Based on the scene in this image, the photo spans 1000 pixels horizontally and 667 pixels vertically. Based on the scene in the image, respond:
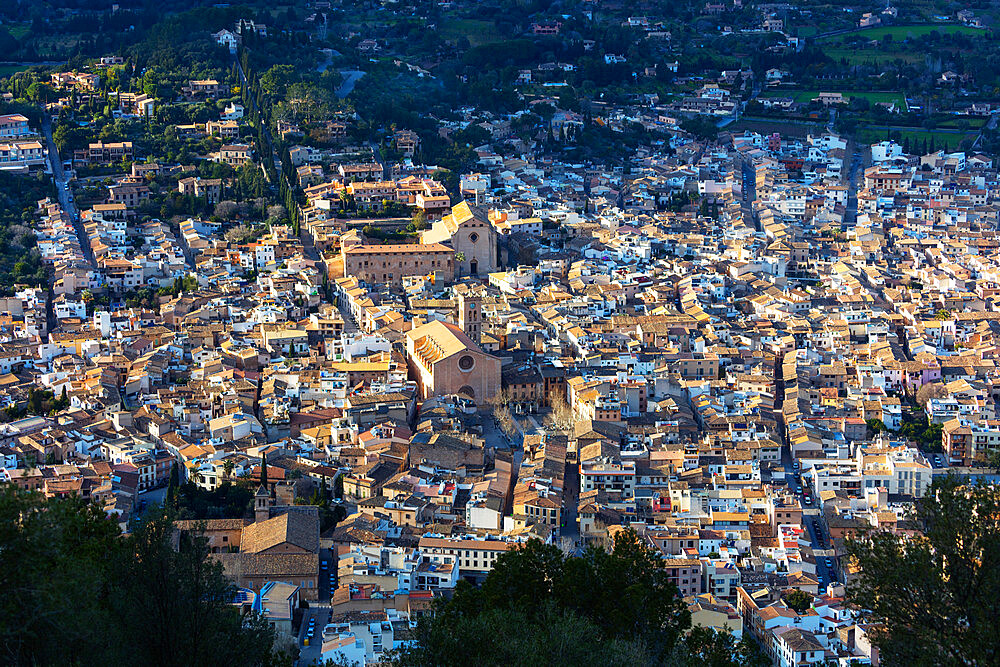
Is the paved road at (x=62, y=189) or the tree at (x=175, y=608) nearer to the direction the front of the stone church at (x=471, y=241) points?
the tree

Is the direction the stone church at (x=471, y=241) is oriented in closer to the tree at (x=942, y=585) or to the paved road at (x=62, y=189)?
the tree

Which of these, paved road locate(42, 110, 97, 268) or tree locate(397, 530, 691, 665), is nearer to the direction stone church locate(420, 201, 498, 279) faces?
the tree

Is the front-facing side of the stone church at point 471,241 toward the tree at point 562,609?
yes

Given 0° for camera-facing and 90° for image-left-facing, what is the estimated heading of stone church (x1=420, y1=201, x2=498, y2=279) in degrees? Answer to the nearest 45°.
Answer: approximately 0°

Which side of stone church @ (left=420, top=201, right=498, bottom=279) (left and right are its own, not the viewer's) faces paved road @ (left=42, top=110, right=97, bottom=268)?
right
